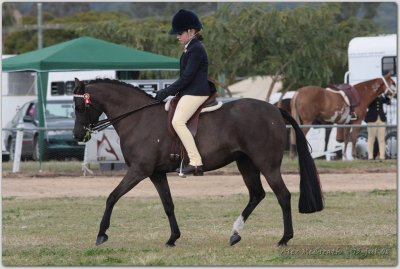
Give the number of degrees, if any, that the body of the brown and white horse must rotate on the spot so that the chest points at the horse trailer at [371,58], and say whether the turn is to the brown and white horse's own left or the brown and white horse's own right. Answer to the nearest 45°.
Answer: approximately 90° to the brown and white horse's own left

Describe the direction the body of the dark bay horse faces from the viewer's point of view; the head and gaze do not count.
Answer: to the viewer's left

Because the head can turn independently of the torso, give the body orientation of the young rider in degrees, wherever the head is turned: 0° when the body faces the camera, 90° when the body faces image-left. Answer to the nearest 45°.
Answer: approximately 90°

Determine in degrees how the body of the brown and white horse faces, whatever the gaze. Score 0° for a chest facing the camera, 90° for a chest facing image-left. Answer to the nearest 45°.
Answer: approximately 270°

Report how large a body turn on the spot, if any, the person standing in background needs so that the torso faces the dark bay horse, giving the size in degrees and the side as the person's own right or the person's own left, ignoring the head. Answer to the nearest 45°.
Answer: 0° — they already face it

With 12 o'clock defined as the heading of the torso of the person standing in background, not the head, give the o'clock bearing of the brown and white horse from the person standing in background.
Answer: The brown and white horse is roughly at 2 o'clock from the person standing in background.

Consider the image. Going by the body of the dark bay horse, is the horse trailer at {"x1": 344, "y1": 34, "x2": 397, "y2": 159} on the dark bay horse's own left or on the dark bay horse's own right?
on the dark bay horse's own right

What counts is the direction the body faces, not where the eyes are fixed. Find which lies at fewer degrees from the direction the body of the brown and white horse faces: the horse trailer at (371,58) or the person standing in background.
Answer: the person standing in background

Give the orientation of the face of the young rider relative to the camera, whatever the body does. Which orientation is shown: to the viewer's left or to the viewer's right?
to the viewer's left

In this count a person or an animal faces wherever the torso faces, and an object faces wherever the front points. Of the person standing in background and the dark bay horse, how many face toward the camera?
1

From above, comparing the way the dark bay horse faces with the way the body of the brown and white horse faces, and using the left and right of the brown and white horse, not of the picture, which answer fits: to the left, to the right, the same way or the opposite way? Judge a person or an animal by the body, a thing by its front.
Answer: the opposite way

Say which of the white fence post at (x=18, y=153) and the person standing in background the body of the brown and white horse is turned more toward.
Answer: the person standing in background
